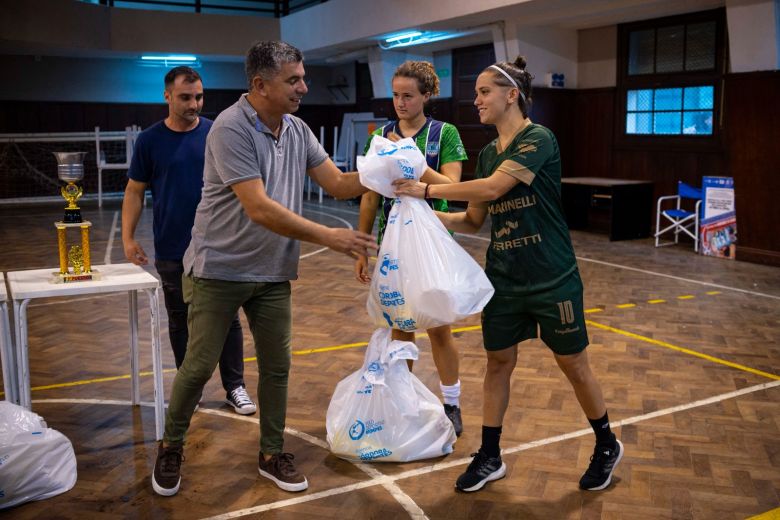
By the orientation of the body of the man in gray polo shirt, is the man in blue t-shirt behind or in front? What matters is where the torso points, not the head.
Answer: behind

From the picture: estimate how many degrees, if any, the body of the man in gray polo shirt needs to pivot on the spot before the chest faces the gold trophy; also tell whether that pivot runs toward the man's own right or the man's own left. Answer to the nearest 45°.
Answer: approximately 180°

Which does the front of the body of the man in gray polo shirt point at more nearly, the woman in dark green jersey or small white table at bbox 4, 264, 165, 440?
the woman in dark green jersey

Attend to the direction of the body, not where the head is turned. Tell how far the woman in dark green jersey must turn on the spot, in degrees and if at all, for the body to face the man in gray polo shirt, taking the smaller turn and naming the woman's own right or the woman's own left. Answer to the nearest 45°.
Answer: approximately 45° to the woman's own right

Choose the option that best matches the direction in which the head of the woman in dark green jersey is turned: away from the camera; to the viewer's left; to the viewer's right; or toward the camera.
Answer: to the viewer's left

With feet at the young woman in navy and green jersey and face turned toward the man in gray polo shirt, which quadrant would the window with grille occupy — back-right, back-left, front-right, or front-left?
back-right

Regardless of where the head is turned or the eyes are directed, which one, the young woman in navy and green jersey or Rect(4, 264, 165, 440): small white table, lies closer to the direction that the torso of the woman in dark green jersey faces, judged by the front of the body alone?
the small white table

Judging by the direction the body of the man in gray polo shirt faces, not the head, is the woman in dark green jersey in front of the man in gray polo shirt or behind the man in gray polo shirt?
in front

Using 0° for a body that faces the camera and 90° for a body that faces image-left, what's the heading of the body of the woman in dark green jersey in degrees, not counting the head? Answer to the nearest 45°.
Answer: approximately 45°

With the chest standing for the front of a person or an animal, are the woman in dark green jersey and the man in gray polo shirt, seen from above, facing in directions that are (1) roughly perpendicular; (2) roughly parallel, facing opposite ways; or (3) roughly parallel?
roughly perpendicular

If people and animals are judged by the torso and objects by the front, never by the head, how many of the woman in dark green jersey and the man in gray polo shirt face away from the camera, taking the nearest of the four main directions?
0

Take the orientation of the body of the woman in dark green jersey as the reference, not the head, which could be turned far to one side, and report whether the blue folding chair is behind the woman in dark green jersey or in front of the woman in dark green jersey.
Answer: behind

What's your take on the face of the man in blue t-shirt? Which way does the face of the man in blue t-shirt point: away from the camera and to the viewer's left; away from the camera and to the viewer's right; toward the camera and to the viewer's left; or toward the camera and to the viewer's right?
toward the camera and to the viewer's right

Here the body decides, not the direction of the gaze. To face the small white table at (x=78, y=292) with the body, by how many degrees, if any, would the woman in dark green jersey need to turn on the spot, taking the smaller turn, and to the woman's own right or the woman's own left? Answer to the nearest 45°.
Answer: approximately 45° to the woman's own right

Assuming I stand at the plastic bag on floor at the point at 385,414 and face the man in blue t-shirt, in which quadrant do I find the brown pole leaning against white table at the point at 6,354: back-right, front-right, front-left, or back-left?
front-left

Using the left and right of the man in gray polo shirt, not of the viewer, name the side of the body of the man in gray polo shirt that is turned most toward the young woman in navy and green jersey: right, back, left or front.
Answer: left

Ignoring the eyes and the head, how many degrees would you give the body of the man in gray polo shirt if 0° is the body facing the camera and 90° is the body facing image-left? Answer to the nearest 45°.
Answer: approximately 315°

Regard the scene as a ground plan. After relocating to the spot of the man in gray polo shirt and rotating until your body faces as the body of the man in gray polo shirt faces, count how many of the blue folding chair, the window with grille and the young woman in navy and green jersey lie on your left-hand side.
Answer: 3
